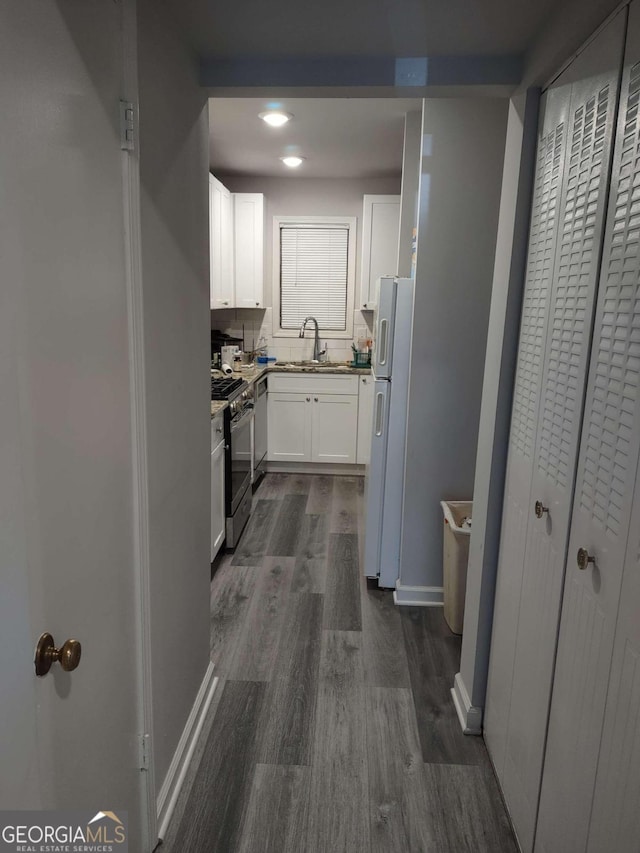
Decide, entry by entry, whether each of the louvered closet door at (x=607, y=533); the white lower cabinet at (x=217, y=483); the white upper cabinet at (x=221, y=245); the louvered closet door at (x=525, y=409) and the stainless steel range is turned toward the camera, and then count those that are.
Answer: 0

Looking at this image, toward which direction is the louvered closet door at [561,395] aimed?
to the viewer's left

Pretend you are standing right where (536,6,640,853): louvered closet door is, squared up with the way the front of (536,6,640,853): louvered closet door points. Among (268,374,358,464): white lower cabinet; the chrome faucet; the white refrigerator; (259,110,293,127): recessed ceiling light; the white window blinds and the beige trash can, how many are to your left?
0

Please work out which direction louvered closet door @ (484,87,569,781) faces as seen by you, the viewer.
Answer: facing to the left of the viewer

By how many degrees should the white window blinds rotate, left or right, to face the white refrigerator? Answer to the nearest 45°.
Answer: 0° — it already faces it

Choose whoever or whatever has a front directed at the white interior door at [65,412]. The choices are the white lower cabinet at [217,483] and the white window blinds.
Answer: the white window blinds

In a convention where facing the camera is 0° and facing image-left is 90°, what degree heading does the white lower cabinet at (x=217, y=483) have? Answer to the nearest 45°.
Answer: approximately 270°

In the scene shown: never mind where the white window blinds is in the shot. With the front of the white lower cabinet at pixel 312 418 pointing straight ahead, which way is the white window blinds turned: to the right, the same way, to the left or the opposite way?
the same way

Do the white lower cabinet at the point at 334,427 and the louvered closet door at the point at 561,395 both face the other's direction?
no

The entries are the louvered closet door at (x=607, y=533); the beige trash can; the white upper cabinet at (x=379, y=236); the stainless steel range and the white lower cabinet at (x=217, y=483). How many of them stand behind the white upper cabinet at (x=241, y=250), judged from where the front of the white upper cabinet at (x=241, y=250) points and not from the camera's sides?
0

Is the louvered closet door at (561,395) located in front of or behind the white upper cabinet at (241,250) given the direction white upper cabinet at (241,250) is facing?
in front

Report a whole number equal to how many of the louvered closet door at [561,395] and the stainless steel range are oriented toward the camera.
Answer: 0

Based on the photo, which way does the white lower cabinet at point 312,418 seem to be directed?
toward the camera

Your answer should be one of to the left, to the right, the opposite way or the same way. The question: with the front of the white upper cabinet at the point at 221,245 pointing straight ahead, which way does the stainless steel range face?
the same way

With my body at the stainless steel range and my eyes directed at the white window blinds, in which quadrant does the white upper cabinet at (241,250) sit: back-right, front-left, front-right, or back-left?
front-left

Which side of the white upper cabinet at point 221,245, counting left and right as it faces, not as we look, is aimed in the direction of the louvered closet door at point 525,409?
right

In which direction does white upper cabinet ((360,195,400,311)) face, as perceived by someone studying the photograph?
facing the viewer

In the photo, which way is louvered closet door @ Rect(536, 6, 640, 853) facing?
to the viewer's left
